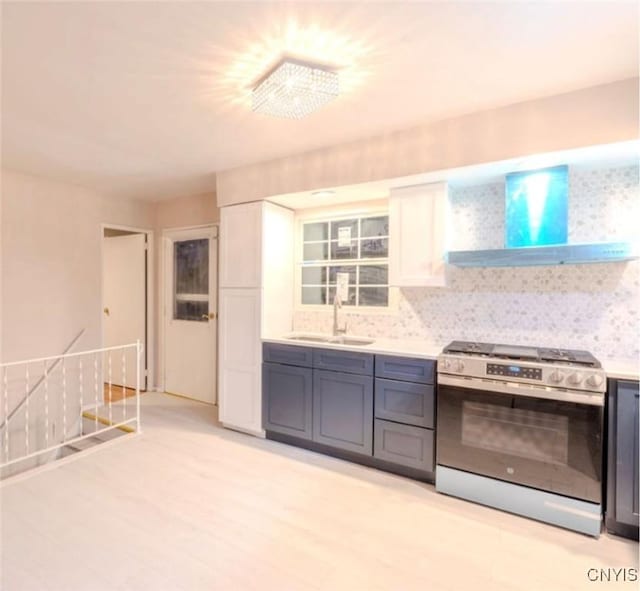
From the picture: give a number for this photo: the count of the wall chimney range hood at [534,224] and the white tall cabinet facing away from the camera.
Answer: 0

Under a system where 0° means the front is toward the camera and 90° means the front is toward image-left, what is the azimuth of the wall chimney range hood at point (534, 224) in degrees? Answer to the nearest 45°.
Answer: approximately 0°

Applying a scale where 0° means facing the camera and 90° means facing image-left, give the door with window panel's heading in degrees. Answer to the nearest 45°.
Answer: approximately 45°

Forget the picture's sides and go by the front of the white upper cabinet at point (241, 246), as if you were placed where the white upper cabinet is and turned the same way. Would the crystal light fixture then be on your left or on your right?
on your left

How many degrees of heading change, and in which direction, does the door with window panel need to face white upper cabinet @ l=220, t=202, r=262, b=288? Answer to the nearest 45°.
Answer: approximately 45° to its left

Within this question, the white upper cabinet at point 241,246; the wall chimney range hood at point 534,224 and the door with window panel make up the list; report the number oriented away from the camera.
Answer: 0

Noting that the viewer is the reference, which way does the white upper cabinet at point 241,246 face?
facing the viewer and to the left of the viewer

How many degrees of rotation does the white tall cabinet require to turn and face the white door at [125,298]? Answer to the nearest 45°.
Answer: approximately 90° to its right

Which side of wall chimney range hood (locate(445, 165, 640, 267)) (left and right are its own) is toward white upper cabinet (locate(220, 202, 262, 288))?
right

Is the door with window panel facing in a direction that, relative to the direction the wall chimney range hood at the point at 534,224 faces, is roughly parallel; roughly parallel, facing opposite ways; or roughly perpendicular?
roughly parallel

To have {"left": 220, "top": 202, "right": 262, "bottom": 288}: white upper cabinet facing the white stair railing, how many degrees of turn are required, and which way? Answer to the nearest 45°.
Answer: approximately 45° to its right

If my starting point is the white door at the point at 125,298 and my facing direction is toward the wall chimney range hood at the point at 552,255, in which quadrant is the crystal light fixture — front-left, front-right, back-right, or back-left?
front-right

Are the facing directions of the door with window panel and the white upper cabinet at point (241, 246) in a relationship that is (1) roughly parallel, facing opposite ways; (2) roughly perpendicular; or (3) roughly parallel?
roughly parallel

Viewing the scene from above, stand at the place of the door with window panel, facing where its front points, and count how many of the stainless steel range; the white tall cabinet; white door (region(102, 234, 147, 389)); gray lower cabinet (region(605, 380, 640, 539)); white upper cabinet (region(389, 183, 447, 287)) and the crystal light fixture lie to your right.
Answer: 1

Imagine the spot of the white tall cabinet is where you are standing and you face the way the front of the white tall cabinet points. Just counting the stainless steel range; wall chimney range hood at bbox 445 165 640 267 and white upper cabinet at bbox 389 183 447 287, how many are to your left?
3
